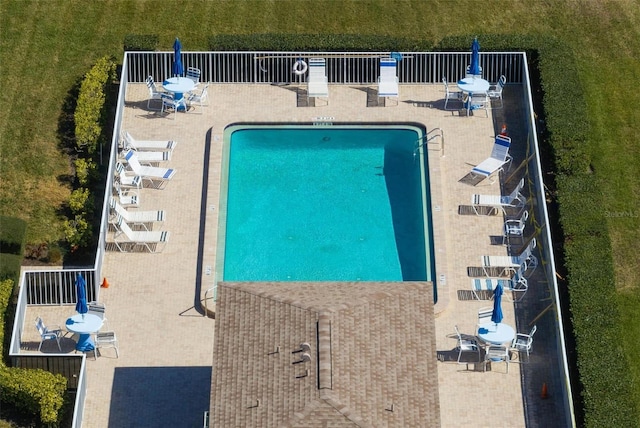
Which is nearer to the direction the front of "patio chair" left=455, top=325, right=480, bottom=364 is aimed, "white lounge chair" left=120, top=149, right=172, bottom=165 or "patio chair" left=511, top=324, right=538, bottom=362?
the patio chair

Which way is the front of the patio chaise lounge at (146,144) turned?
to the viewer's right

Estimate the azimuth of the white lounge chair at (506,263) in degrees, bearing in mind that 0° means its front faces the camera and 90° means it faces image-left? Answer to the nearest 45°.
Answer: approximately 90°

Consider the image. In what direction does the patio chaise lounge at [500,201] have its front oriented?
to the viewer's left

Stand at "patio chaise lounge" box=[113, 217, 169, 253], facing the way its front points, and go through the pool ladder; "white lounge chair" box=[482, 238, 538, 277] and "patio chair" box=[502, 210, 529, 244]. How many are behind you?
0

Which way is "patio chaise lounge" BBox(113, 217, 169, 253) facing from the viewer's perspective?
to the viewer's right

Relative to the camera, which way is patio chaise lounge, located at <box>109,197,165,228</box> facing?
to the viewer's right

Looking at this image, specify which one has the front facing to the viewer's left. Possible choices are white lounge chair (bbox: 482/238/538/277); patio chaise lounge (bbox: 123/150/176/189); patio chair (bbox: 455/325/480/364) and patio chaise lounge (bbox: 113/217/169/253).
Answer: the white lounge chair

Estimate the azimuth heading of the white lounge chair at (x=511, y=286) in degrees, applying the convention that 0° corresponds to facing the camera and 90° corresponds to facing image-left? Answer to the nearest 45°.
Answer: approximately 90°

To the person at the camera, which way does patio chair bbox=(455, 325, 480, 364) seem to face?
facing to the right of the viewer

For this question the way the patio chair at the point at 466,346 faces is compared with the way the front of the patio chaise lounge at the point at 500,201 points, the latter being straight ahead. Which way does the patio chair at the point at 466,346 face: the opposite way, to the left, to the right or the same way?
the opposite way

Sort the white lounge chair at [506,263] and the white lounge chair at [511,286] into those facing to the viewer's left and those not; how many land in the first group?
2

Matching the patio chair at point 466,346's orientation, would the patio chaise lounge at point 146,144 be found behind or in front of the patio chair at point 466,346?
behind

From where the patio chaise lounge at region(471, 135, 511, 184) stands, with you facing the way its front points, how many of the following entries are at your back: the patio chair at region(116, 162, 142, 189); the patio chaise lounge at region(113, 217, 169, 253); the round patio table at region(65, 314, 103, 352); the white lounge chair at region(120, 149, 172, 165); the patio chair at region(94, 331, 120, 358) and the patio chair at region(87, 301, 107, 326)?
0

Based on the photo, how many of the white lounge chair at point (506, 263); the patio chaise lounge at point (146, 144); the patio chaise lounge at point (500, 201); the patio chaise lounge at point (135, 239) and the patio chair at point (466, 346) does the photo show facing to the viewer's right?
3
